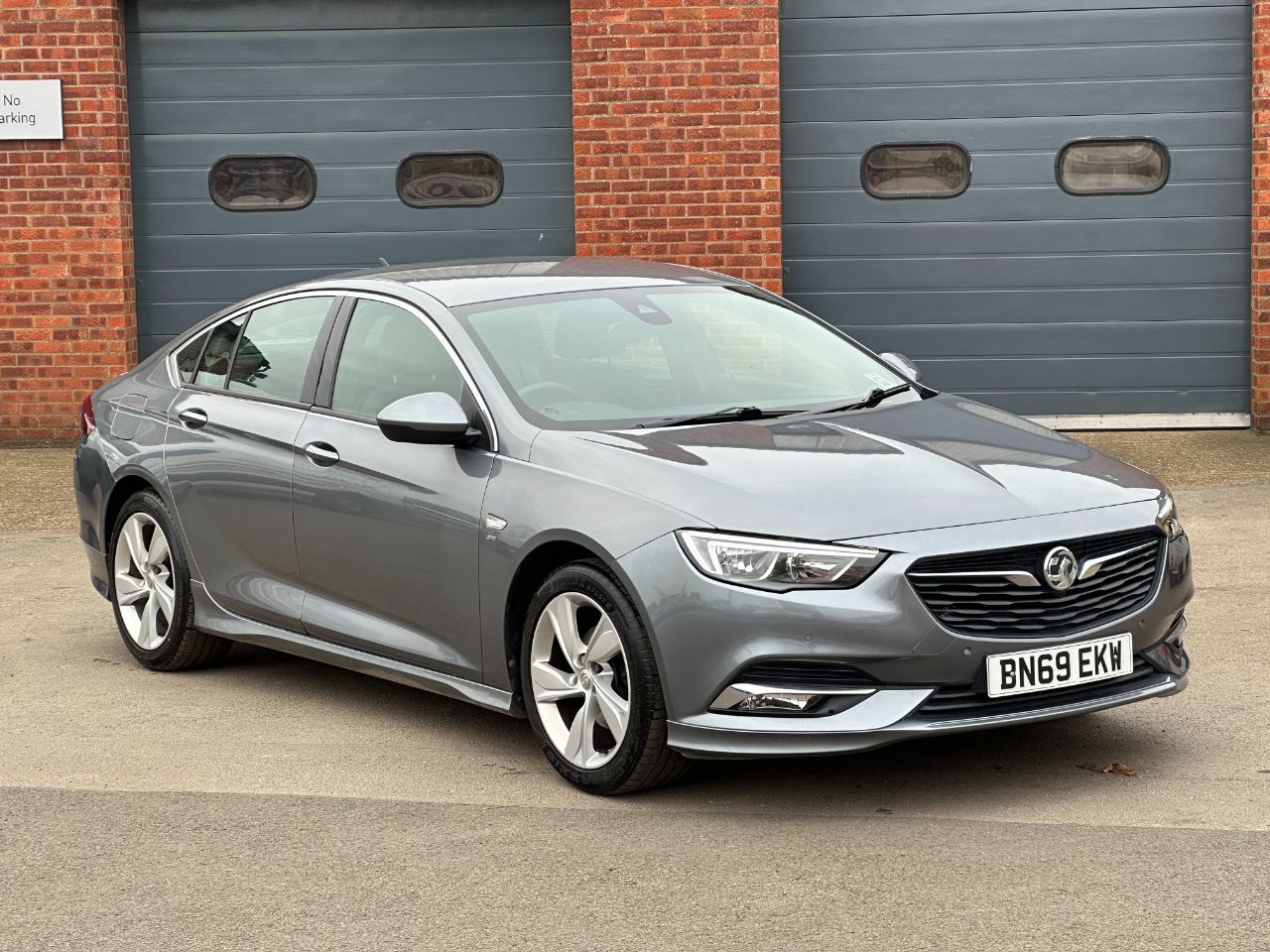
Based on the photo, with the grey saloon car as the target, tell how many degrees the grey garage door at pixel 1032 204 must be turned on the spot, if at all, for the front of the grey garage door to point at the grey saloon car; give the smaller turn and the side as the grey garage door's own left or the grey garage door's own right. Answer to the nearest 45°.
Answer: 0° — it already faces it

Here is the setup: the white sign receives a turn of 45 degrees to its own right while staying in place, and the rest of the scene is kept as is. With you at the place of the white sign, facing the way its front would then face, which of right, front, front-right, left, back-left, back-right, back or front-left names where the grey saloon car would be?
front-left

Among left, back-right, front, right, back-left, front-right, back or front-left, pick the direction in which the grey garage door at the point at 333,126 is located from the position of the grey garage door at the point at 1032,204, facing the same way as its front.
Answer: right

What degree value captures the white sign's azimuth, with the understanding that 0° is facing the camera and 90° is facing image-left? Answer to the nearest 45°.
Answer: approximately 0°

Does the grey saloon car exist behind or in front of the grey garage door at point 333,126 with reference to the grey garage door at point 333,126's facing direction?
in front

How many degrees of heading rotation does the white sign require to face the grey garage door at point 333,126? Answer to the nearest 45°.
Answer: approximately 90° to its left

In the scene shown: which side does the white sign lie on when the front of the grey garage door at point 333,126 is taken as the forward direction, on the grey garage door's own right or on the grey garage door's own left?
on the grey garage door's own right

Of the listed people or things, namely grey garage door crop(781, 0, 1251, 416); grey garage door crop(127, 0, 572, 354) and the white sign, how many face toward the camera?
3

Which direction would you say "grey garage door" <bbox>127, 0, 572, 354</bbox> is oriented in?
toward the camera

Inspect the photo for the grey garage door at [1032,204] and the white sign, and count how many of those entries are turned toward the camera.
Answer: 2

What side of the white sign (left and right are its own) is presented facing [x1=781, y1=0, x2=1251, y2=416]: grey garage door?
left

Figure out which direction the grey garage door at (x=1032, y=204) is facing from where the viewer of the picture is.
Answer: facing the viewer

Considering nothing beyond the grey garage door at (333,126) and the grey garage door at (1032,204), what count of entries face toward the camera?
2
